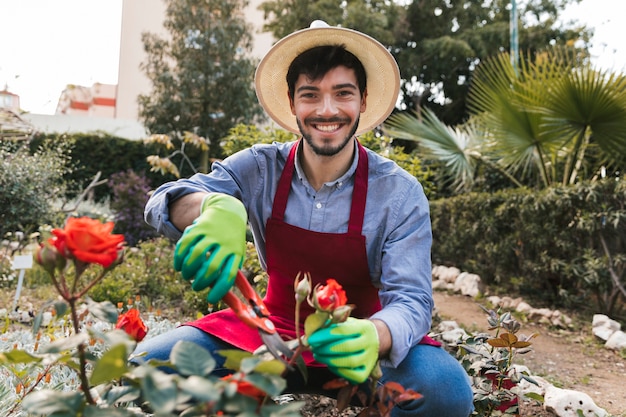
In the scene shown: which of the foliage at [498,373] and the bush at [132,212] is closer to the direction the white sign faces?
the foliage

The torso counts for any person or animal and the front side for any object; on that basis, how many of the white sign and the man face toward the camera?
2

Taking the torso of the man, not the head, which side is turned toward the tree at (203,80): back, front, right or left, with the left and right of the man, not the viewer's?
back

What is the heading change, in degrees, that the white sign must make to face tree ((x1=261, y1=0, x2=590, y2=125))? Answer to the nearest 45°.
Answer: approximately 135° to its left

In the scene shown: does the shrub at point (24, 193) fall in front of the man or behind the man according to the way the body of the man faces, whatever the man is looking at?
behind

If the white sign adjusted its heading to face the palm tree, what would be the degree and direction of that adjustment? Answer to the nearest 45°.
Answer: approximately 90° to its left

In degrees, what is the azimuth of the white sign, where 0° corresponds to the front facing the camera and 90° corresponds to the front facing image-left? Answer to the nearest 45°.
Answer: approximately 0°

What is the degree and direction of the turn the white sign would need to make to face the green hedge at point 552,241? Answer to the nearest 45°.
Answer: approximately 90° to its left

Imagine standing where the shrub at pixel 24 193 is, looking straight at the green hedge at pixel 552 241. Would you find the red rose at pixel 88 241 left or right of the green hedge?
right

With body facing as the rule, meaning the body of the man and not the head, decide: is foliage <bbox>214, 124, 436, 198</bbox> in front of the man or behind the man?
behind

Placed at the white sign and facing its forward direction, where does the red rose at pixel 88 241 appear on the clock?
The red rose is roughly at 12 o'clock from the white sign.

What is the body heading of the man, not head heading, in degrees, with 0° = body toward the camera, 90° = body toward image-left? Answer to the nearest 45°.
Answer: approximately 0°

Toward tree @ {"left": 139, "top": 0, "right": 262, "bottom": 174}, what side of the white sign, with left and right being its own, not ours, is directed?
back
